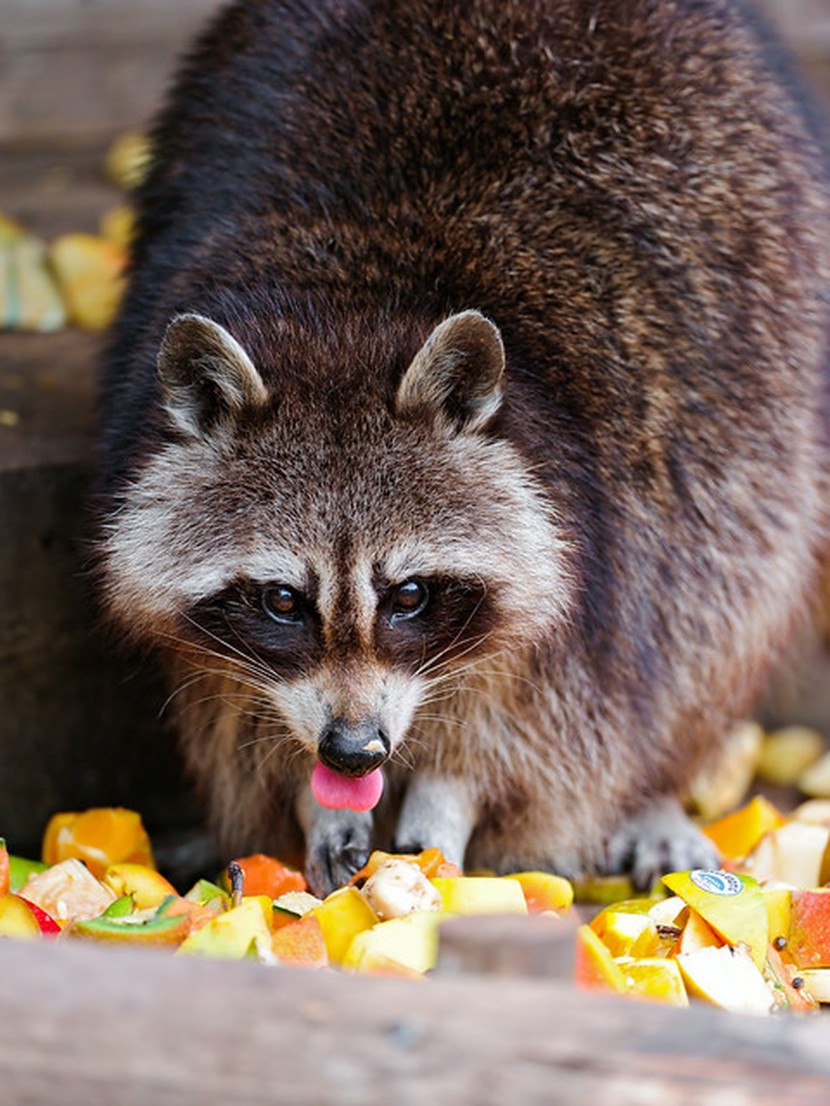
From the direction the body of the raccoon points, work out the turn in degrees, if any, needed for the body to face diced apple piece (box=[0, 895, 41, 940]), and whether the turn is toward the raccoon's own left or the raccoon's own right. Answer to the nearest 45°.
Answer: approximately 45° to the raccoon's own right

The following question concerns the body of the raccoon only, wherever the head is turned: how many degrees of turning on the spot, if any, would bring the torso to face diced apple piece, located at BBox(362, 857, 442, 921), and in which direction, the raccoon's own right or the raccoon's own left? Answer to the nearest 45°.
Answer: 0° — it already faces it

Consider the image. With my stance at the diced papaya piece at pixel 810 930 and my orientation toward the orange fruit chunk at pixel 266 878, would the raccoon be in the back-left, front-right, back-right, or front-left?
front-right

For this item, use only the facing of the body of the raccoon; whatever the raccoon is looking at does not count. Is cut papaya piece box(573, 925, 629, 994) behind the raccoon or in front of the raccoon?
in front

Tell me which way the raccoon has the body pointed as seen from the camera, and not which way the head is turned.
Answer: toward the camera

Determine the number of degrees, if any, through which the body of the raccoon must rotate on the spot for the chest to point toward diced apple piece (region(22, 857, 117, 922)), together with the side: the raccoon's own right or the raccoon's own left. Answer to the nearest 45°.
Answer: approximately 45° to the raccoon's own right

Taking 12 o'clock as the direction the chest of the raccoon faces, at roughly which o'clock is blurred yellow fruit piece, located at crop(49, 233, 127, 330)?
The blurred yellow fruit piece is roughly at 5 o'clock from the raccoon.

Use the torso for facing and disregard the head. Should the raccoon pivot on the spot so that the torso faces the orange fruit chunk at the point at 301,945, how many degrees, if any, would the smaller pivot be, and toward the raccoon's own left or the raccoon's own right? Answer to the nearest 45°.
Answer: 0° — it already faces it

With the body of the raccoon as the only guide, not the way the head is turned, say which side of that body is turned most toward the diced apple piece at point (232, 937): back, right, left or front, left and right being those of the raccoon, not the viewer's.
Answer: front

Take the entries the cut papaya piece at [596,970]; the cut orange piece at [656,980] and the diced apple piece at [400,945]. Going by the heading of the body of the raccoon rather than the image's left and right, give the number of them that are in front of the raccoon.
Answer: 3

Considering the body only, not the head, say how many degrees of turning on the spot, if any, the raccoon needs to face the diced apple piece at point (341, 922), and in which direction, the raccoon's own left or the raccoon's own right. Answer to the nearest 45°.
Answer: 0° — it already faces it
